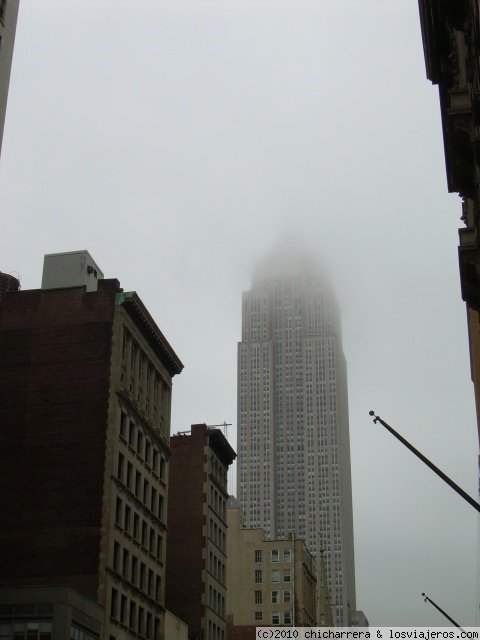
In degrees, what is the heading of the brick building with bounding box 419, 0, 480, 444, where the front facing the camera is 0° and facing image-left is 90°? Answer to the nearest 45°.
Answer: approximately 90°
